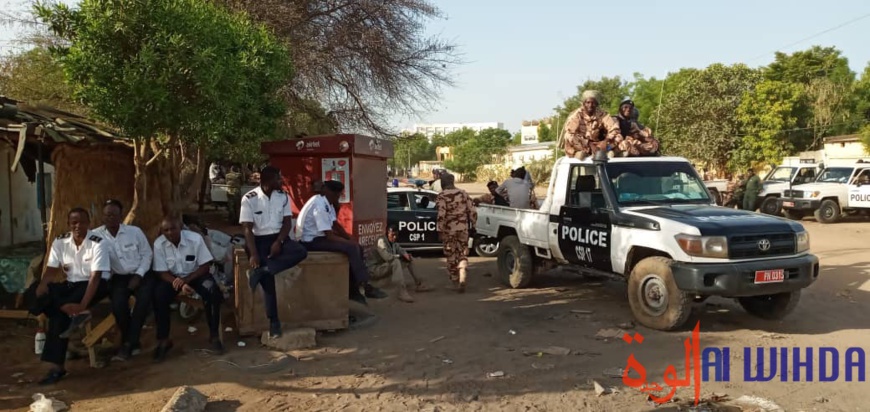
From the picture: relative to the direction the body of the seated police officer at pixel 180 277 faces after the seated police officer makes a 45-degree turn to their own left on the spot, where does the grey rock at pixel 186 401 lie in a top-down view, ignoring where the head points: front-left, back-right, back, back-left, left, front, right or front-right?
front-right

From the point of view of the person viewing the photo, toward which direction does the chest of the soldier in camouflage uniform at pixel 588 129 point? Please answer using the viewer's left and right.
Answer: facing the viewer

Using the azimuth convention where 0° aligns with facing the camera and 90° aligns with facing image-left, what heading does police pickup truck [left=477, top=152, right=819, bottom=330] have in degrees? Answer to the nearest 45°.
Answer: approximately 315°

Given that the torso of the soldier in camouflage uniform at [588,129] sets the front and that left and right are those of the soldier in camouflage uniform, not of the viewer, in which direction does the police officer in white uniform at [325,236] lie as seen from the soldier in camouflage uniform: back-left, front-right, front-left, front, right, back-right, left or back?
front-right

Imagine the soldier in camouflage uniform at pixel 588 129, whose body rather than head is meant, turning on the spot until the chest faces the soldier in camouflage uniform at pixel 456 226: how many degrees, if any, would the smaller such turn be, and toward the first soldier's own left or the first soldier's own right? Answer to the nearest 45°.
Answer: approximately 90° to the first soldier's own right

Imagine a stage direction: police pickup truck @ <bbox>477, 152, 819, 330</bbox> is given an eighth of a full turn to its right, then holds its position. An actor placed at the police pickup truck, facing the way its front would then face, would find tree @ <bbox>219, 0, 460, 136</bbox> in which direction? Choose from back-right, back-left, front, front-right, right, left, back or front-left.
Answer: back-right

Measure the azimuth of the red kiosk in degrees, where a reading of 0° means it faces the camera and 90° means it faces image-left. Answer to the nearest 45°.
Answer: approximately 45°

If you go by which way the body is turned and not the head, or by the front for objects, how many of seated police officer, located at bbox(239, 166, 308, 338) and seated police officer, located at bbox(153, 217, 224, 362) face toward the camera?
2

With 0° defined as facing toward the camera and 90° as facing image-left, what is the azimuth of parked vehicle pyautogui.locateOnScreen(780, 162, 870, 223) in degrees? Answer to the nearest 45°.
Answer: approximately 45°

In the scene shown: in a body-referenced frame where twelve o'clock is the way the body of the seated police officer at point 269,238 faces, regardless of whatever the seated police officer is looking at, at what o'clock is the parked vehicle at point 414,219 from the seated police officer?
The parked vehicle is roughly at 7 o'clock from the seated police officer.

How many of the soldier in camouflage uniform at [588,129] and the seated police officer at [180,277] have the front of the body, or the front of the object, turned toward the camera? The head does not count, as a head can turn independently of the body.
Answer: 2

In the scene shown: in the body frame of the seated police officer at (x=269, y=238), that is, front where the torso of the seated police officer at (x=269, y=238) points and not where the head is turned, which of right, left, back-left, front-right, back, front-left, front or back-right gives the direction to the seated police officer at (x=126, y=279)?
right

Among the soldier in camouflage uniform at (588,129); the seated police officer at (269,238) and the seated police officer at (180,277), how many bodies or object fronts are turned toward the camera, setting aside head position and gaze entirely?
3

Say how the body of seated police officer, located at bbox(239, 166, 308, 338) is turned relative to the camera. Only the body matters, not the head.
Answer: toward the camera
